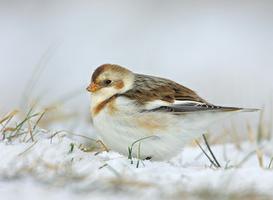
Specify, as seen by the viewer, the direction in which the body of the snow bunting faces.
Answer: to the viewer's left
